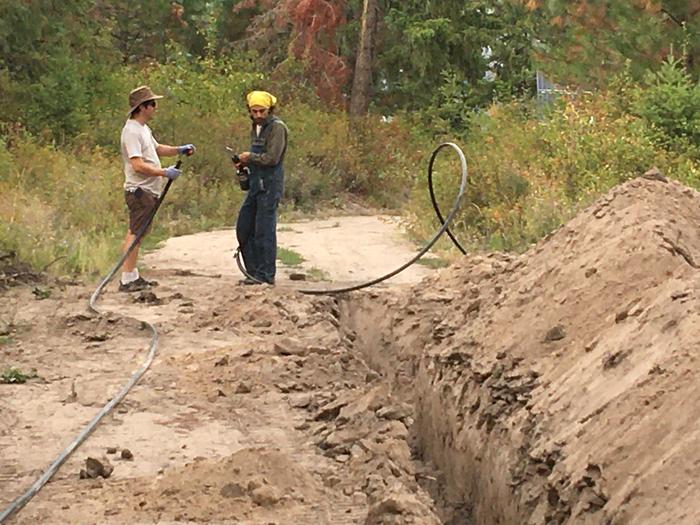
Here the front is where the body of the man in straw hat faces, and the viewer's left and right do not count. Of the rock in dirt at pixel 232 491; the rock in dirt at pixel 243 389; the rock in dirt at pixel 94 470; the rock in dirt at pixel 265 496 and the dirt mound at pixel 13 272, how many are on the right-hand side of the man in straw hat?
4

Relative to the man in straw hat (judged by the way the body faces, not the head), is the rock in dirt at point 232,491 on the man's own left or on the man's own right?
on the man's own right

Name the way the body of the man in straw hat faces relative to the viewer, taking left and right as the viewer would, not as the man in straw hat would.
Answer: facing to the right of the viewer

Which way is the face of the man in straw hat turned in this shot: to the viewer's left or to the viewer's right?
to the viewer's right

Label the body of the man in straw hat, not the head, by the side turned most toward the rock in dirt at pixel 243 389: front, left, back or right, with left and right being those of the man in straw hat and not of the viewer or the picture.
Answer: right

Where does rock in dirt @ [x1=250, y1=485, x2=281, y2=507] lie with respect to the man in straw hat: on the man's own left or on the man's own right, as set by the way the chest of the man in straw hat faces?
on the man's own right

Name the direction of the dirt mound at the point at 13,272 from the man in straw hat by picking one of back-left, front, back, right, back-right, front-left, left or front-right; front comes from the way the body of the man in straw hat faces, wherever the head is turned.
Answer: back-left

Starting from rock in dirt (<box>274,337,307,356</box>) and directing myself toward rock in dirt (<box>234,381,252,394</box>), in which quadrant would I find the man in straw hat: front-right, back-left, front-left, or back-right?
back-right

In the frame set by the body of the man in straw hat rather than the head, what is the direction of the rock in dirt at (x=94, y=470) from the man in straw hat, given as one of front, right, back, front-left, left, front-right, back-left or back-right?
right
